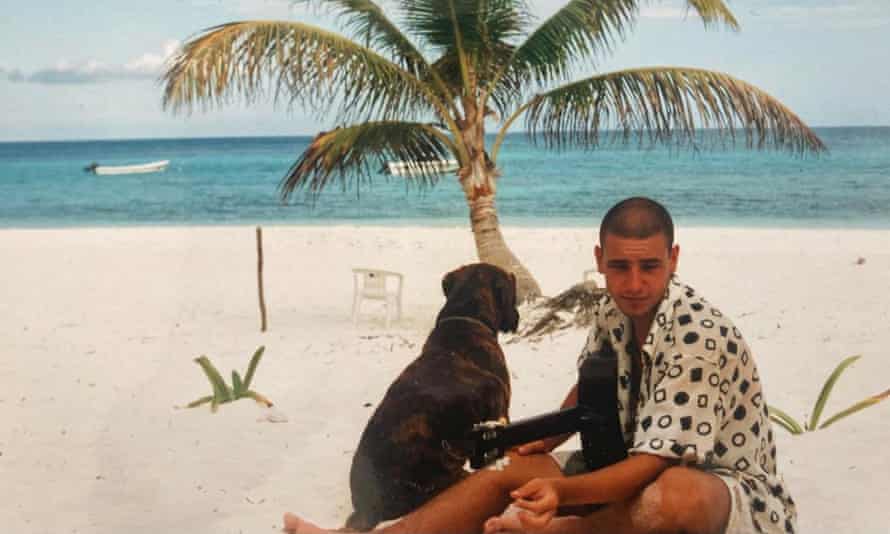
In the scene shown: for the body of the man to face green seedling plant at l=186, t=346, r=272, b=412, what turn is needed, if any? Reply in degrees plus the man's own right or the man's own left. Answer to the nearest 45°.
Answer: approximately 90° to the man's own right

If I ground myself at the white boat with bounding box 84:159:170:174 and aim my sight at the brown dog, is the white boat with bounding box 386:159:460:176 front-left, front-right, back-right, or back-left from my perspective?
front-left

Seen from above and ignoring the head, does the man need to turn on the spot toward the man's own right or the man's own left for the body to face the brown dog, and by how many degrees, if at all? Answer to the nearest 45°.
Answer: approximately 90° to the man's own right

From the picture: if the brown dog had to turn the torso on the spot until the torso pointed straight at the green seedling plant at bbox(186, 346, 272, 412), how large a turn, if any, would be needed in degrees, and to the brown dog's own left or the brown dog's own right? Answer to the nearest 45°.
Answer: approximately 90° to the brown dog's own left

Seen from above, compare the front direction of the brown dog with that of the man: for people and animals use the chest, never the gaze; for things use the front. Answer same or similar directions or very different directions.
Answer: very different directions
